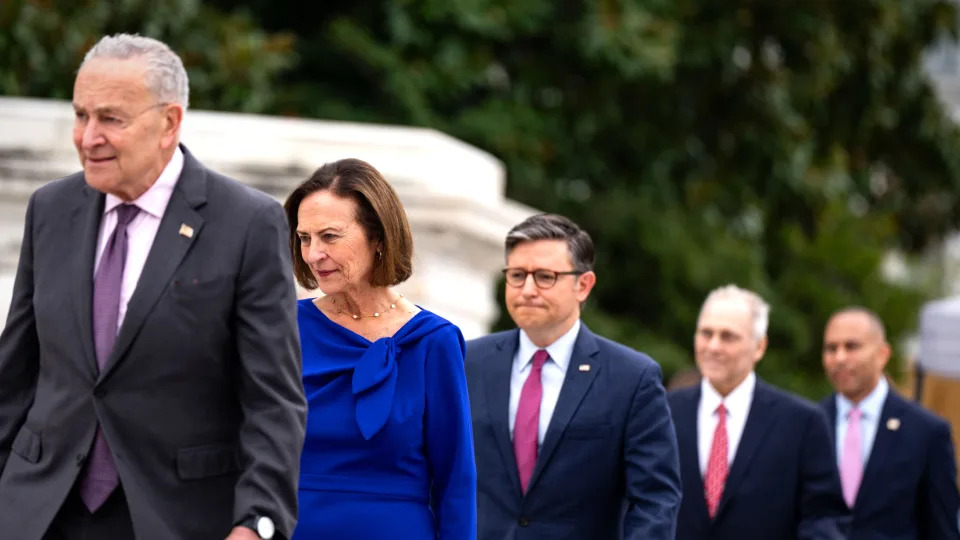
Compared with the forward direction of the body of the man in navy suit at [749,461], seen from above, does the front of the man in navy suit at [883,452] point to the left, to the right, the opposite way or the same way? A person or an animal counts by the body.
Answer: the same way

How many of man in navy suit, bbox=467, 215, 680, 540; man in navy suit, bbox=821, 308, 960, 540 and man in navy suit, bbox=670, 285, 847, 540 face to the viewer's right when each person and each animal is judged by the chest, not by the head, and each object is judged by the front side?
0

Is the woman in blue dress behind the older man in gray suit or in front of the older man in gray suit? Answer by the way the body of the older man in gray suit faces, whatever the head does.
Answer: behind

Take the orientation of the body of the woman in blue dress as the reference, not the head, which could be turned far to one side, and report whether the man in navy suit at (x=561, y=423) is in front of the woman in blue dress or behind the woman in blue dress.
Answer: behind

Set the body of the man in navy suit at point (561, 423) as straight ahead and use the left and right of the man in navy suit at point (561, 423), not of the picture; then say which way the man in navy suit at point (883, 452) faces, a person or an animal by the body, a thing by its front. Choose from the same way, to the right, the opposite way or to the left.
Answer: the same way

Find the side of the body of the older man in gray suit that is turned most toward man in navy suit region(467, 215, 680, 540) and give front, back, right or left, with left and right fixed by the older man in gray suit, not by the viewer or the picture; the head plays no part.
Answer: back

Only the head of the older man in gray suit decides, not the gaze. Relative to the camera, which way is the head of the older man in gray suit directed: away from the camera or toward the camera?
toward the camera

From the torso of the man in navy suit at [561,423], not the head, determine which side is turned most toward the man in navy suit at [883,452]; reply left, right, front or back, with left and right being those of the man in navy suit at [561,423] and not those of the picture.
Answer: back

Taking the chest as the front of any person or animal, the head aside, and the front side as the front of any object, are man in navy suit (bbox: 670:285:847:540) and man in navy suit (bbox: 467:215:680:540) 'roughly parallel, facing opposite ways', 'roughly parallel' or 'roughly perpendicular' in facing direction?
roughly parallel

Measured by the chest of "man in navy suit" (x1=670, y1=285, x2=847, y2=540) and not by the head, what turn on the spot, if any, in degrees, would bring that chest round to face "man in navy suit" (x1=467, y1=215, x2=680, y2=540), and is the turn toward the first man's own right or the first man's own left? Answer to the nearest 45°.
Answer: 0° — they already face them

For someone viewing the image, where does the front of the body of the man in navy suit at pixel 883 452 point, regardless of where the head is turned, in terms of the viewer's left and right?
facing the viewer and to the left of the viewer

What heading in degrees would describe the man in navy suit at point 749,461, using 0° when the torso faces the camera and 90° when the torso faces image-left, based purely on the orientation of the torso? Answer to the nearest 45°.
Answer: approximately 45°

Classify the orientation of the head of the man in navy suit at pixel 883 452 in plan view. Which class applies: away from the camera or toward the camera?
toward the camera

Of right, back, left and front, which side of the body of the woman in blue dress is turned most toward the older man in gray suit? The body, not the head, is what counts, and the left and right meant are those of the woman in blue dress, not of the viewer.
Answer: front

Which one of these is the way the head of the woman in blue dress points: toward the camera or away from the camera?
toward the camera
